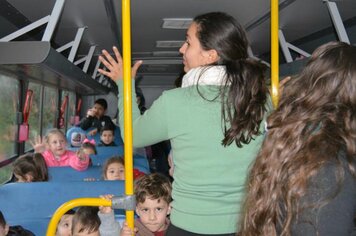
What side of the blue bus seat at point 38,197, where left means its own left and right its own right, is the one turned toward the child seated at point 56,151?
back

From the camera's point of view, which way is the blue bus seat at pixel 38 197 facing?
toward the camera

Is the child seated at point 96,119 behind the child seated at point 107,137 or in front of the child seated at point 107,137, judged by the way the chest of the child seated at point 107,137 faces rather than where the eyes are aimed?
behind

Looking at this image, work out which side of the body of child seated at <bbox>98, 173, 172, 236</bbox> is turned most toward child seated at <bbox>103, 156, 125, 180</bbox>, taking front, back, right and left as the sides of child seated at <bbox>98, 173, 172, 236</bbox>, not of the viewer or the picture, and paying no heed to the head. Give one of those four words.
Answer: back

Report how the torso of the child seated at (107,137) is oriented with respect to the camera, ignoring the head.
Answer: toward the camera

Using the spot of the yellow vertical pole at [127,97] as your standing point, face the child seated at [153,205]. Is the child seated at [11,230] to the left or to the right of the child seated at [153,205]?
left

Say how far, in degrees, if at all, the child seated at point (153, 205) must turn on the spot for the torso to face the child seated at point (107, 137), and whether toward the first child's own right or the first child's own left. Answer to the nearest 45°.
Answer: approximately 180°

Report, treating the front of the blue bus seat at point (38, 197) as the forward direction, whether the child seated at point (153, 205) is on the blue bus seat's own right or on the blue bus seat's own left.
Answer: on the blue bus seat's own left

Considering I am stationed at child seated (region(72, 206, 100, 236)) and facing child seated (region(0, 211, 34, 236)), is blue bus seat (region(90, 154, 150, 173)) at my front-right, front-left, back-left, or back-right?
back-right

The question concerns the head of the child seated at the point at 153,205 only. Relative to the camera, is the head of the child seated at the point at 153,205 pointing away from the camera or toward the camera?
toward the camera

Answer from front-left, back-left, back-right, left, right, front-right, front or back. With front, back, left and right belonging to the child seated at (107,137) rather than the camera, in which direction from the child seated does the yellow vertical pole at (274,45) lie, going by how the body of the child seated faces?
front

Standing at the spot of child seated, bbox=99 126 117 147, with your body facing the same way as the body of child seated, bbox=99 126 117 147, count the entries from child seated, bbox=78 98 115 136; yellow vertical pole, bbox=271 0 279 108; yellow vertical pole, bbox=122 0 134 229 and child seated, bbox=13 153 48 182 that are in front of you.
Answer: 3

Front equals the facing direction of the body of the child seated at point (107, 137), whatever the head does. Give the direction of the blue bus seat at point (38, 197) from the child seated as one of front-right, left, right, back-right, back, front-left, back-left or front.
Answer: front

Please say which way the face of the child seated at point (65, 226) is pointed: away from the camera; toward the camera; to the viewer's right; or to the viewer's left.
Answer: toward the camera
